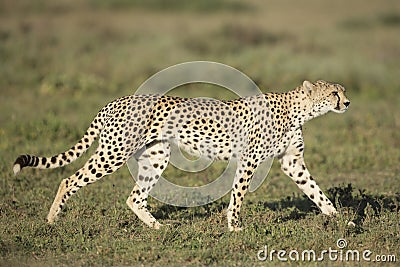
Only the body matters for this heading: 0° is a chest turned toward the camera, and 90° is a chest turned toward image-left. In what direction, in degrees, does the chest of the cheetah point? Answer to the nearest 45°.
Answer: approximately 270°
